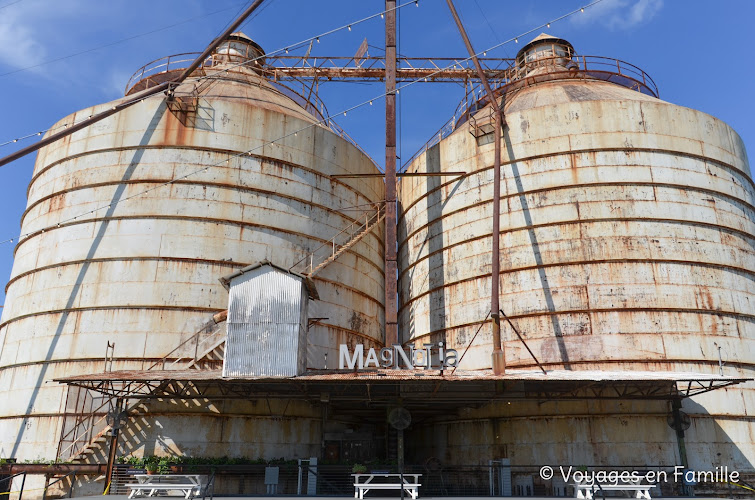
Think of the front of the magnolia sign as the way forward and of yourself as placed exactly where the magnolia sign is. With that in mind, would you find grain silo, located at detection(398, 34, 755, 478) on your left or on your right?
on your left

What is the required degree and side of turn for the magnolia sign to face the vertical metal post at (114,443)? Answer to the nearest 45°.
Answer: approximately 90° to its right

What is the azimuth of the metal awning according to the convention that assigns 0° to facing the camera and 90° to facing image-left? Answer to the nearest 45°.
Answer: approximately 0°

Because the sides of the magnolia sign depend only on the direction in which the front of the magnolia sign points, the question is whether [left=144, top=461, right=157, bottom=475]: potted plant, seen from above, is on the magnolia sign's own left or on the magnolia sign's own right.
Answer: on the magnolia sign's own right

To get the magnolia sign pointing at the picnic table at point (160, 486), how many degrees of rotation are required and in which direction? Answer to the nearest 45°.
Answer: approximately 90° to its right

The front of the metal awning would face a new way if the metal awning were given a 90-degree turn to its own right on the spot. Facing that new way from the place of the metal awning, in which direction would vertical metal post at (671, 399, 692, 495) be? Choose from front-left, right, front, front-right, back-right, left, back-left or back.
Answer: back

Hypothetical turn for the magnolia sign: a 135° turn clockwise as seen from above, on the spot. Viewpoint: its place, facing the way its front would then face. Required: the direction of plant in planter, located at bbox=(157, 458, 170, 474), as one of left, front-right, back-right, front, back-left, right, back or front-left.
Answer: front-left
